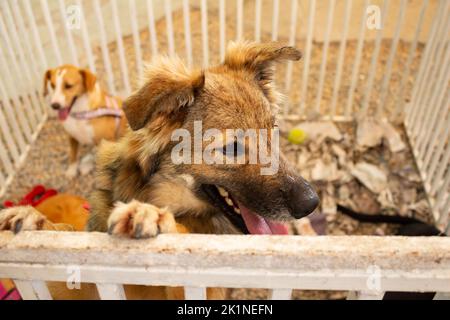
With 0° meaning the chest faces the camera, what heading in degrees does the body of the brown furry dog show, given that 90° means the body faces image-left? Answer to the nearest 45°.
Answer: approximately 315°

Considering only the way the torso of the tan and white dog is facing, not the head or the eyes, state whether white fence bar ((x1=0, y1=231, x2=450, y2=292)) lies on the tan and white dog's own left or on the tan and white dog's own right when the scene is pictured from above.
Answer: on the tan and white dog's own left

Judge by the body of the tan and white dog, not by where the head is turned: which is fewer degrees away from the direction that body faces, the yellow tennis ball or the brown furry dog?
the brown furry dog

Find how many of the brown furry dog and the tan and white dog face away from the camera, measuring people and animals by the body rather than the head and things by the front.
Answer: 0

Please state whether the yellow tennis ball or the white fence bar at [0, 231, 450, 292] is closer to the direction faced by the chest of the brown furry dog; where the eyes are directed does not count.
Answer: the white fence bar

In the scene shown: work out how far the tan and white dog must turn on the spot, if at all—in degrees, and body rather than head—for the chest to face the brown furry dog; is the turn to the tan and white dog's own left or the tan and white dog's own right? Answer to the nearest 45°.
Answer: approximately 45° to the tan and white dog's own left

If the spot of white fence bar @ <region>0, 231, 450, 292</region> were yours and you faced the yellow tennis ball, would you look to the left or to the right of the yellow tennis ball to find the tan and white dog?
left

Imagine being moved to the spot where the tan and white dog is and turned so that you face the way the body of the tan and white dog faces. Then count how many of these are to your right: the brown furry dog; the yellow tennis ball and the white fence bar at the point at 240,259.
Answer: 0

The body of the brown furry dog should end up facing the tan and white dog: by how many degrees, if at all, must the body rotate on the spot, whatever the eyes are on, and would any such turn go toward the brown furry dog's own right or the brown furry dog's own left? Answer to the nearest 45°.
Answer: approximately 180°

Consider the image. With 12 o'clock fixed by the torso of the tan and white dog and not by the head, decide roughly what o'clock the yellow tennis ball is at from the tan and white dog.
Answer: The yellow tennis ball is roughly at 8 o'clock from the tan and white dog.

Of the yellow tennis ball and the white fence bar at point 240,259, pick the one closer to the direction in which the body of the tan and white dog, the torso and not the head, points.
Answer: the white fence bar

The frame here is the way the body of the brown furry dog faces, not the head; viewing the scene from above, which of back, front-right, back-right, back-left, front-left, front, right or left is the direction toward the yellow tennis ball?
left

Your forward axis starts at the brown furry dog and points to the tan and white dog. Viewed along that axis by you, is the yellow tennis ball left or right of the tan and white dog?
right

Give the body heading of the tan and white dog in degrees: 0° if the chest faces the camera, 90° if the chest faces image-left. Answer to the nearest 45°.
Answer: approximately 45°
